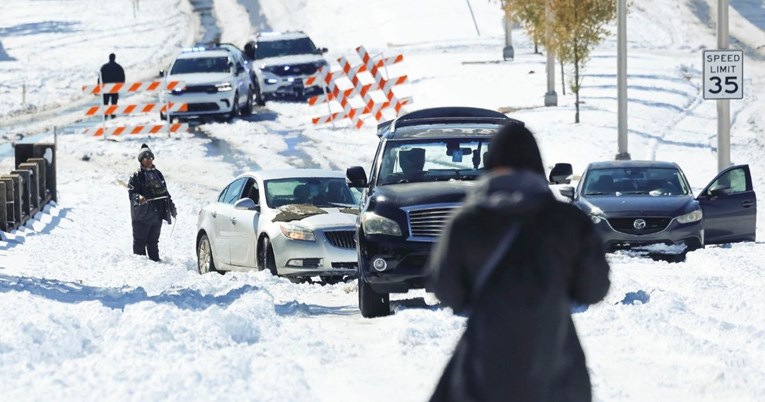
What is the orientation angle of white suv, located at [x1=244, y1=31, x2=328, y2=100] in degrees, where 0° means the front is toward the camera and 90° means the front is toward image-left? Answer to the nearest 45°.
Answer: approximately 0°

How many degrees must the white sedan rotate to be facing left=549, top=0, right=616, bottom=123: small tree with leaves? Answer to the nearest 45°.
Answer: approximately 135° to its left

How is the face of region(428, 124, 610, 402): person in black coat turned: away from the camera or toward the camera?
away from the camera

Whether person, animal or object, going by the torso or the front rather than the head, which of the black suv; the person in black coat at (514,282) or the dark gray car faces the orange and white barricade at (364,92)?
the person in black coat

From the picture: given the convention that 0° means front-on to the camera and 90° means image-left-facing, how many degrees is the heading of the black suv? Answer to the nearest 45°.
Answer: approximately 0°

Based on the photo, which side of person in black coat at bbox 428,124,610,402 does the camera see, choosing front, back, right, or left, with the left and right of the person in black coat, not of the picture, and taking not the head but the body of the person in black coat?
back

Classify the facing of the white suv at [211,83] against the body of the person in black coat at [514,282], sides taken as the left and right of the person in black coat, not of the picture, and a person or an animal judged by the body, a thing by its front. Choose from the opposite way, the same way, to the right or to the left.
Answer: the opposite way

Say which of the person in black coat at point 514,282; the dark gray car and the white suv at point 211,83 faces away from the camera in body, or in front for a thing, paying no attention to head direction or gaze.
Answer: the person in black coat

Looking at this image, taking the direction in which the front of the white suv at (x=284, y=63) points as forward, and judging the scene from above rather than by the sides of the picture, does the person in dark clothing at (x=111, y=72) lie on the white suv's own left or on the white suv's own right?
on the white suv's own right

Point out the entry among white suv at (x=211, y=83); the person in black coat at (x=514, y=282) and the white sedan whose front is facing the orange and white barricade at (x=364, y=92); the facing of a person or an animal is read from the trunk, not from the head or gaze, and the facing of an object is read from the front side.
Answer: the person in black coat

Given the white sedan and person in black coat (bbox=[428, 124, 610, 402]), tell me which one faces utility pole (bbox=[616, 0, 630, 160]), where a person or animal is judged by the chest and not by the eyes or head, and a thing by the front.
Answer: the person in black coat

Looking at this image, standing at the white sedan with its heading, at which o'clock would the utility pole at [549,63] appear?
The utility pole is roughly at 8 o'clock from the white sedan.
